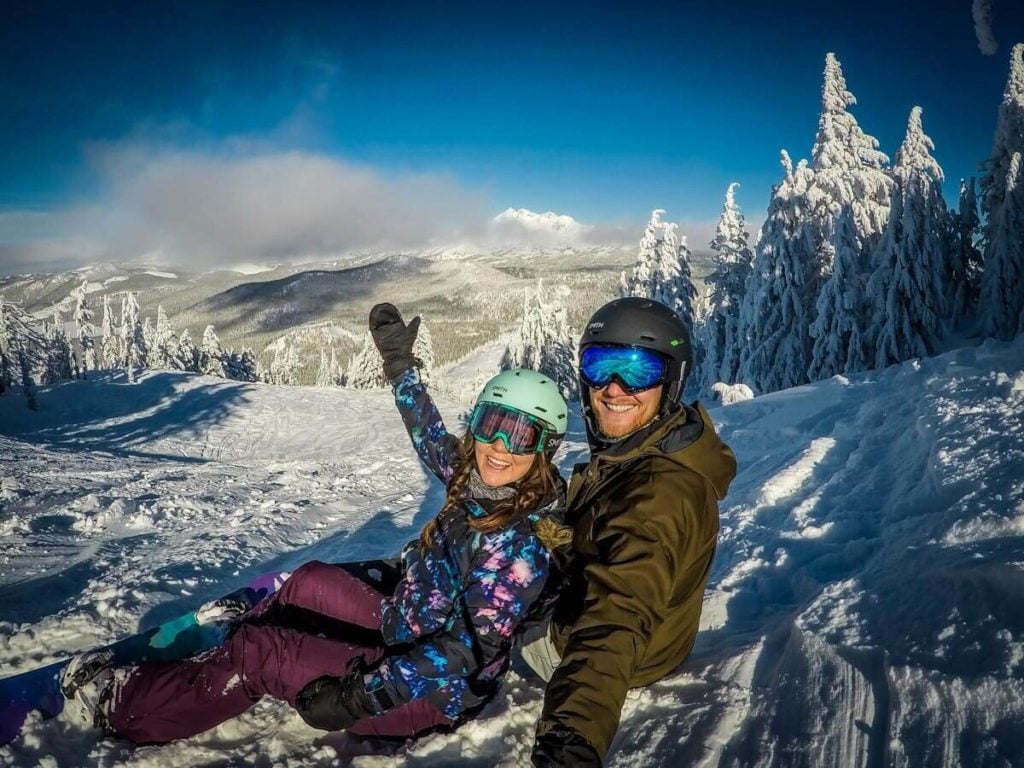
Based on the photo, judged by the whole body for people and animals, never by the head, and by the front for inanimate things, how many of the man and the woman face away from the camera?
0

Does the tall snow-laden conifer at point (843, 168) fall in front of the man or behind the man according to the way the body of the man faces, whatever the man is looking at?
behind

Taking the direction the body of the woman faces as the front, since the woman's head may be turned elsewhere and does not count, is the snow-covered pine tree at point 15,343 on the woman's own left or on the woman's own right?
on the woman's own right

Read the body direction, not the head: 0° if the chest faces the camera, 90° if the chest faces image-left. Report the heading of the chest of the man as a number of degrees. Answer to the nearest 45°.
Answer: approximately 45°

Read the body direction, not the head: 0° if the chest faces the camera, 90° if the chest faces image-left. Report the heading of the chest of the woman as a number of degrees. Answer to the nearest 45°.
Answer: approximately 45°

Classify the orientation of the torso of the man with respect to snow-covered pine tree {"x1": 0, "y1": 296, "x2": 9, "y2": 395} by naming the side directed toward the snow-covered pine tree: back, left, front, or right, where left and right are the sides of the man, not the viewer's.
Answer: right

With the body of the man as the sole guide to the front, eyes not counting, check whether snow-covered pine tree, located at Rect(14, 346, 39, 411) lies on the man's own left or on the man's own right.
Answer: on the man's own right

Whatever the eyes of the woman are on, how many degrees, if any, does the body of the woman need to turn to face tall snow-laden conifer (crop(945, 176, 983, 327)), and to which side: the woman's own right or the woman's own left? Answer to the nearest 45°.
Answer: approximately 180°

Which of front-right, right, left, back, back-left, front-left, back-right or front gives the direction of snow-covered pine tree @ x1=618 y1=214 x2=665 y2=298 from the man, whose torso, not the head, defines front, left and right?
back-right

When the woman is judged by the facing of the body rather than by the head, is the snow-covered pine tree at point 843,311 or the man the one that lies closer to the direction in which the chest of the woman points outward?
the man

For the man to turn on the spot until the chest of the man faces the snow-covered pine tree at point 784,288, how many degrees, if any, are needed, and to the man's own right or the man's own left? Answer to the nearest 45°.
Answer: approximately 135° to the man's own right

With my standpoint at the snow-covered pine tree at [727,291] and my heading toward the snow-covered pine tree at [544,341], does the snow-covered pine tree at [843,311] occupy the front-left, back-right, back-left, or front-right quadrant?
back-left

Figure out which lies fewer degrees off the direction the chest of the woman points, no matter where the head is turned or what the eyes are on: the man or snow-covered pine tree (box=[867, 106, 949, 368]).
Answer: the man
